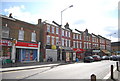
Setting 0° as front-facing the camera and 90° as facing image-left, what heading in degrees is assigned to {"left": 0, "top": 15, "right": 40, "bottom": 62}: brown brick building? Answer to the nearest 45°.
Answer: approximately 315°

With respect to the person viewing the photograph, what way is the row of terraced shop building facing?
facing the viewer and to the right of the viewer
